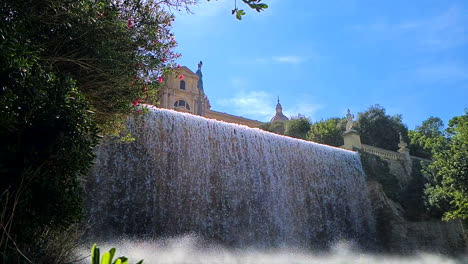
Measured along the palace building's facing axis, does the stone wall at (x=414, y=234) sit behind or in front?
in front

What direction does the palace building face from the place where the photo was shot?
facing the viewer and to the right of the viewer

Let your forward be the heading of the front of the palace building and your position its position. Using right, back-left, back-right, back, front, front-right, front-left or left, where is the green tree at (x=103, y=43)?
front-right

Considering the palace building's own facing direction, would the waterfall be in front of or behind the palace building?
in front

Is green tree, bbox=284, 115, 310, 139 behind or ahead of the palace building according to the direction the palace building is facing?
ahead
